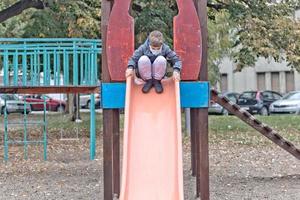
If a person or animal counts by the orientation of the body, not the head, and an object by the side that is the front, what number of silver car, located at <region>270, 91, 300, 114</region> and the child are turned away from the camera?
0

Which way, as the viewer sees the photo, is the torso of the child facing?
toward the camera

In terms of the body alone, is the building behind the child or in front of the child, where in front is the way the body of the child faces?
behind

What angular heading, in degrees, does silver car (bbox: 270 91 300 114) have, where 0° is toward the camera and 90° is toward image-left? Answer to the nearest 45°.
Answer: approximately 45°

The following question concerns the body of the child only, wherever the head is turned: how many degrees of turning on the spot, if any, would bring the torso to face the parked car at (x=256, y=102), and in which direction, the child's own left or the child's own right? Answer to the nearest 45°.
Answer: approximately 180°

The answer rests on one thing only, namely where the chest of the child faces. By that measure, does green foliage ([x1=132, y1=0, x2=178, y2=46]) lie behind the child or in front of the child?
behind
